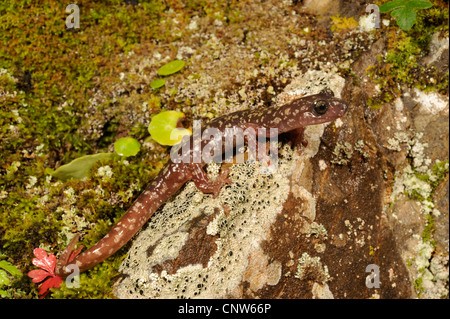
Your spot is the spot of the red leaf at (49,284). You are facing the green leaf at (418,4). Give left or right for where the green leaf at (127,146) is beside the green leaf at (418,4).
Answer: left

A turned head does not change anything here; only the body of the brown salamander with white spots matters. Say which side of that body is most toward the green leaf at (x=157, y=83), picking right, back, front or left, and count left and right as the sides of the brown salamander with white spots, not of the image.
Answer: left

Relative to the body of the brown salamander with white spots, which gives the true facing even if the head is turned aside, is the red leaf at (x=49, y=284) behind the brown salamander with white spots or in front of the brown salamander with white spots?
behind

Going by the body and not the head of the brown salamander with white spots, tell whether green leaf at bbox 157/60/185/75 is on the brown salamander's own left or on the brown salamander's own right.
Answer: on the brown salamander's own left

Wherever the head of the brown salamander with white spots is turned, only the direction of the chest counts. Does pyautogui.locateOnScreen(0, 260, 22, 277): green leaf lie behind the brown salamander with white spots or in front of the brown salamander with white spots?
behind

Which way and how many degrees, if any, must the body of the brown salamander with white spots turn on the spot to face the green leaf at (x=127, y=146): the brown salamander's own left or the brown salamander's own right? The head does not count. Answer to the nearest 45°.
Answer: approximately 135° to the brown salamander's own left

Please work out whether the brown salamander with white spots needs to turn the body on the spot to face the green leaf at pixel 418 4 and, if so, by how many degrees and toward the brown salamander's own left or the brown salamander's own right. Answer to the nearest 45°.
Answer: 0° — it already faces it

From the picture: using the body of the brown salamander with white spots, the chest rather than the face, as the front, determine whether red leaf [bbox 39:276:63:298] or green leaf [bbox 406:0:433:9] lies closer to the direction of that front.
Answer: the green leaf

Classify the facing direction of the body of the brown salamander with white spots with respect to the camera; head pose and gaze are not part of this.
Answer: to the viewer's right
